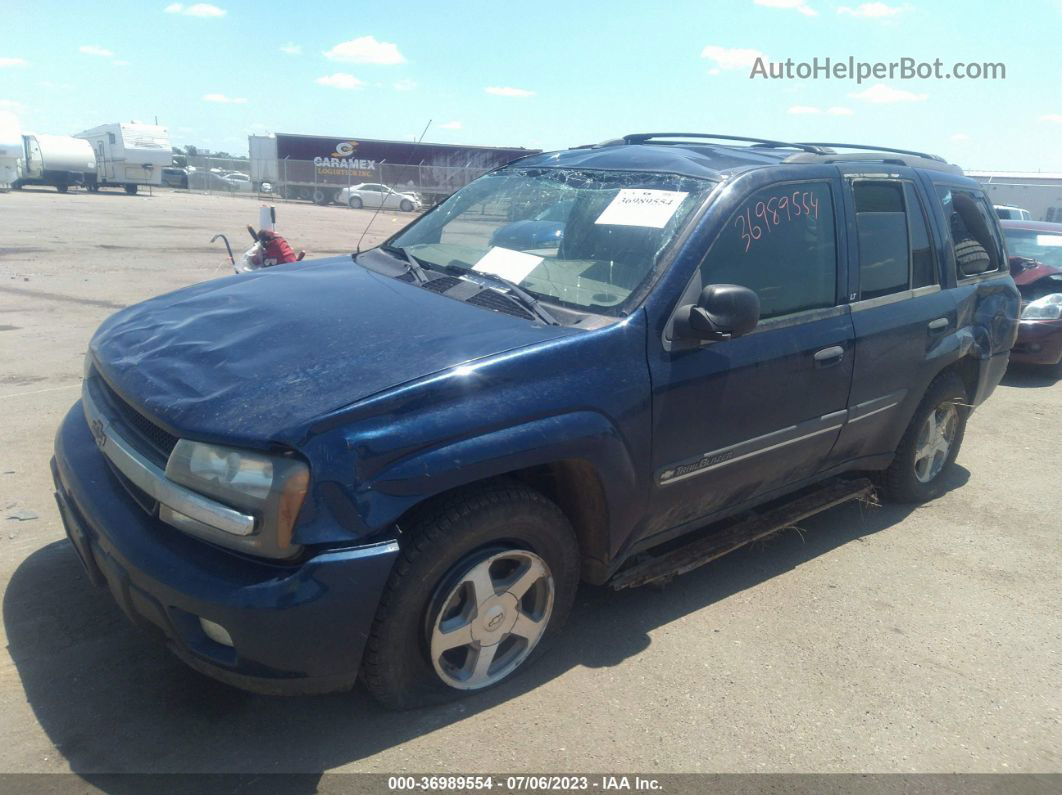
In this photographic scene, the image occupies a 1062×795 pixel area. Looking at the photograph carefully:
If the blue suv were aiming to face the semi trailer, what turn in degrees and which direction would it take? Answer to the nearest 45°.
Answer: approximately 135° to its right

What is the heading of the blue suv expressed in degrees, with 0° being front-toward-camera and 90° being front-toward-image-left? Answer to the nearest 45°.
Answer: approximately 45°

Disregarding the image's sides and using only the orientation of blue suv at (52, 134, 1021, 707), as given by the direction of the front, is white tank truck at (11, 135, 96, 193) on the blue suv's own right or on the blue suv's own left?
on the blue suv's own right

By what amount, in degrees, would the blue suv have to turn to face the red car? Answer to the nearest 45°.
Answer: approximately 180°
